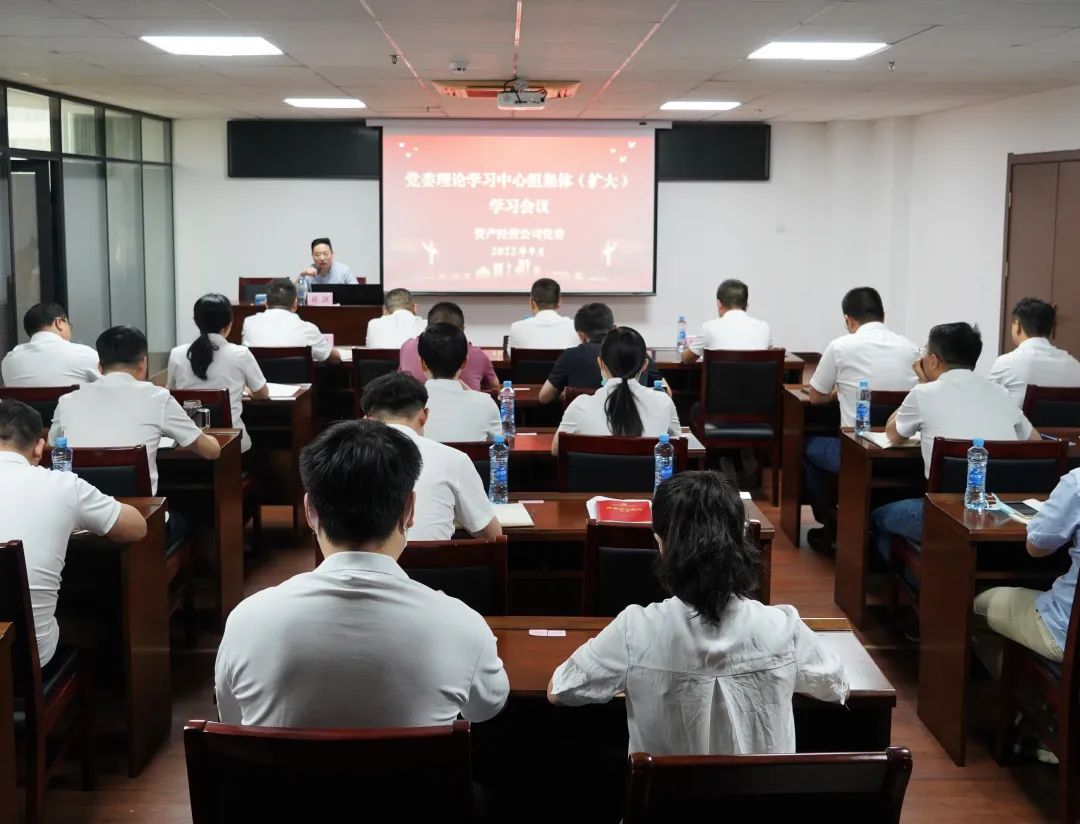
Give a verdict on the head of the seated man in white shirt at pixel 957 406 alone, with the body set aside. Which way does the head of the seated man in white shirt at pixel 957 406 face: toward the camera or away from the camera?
away from the camera

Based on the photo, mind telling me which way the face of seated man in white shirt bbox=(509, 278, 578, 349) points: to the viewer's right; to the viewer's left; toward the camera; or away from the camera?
away from the camera

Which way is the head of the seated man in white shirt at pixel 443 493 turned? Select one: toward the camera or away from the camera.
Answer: away from the camera

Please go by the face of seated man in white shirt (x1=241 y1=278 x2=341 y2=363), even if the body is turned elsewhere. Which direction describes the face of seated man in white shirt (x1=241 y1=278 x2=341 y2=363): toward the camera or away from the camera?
away from the camera

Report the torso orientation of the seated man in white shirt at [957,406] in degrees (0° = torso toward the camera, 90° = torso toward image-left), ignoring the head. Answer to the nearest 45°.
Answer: approximately 135°

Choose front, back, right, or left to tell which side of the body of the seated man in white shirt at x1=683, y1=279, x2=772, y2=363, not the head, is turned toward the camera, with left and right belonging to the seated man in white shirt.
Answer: back

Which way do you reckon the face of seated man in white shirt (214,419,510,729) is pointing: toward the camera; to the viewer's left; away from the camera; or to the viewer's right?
away from the camera

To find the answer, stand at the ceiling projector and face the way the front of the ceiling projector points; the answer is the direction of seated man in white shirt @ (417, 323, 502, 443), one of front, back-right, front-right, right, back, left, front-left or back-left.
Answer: back

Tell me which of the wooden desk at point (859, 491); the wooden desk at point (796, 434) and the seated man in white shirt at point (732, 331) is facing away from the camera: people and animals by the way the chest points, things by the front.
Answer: the seated man in white shirt

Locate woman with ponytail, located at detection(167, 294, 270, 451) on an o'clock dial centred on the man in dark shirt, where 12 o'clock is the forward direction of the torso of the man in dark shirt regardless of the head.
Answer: The woman with ponytail is roughly at 9 o'clock from the man in dark shirt.

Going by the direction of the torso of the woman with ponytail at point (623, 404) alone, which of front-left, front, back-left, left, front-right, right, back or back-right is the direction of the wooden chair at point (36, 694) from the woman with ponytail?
back-left

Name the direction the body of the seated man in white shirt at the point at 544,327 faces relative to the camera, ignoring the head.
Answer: away from the camera

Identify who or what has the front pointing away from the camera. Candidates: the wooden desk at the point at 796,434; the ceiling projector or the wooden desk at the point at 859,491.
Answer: the ceiling projector

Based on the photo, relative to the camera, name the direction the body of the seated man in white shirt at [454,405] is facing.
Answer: away from the camera
